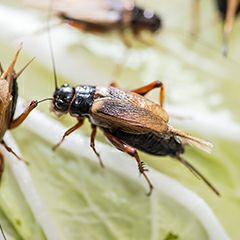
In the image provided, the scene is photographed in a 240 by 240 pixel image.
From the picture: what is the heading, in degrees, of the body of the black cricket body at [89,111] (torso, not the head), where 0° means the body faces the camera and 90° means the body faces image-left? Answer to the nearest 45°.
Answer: approximately 90°

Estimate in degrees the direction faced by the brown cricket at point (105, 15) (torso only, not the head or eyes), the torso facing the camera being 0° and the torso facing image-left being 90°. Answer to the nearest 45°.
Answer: approximately 270°

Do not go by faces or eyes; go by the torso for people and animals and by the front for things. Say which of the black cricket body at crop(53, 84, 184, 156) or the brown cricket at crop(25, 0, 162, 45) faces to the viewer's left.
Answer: the black cricket body

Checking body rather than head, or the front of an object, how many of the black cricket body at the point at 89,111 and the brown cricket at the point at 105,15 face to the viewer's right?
1

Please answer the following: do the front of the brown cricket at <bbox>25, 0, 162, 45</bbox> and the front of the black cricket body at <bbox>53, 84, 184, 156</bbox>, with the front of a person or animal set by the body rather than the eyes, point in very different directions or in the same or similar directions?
very different directions

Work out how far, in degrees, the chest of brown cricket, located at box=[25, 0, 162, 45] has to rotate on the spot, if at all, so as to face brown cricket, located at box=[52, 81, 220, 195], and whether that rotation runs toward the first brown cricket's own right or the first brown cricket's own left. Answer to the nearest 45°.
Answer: approximately 90° to the first brown cricket's own right

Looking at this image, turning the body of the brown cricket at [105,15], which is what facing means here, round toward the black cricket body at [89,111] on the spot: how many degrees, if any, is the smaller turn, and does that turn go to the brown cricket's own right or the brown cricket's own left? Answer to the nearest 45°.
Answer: approximately 90° to the brown cricket's own right

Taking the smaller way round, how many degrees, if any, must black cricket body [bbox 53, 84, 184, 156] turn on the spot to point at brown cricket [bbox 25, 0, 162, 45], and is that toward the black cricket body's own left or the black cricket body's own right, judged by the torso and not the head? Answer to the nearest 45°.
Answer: approximately 90° to the black cricket body's own right
